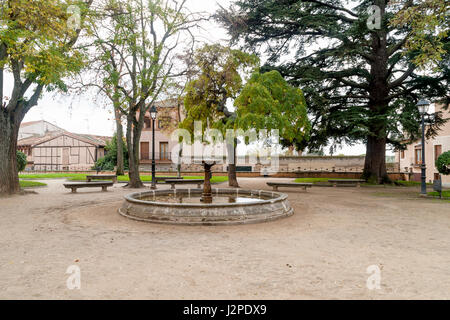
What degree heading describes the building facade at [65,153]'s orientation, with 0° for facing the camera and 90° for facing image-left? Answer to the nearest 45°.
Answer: approximately 0°

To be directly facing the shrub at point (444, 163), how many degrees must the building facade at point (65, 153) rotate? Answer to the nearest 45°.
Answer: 0° — it already faces it

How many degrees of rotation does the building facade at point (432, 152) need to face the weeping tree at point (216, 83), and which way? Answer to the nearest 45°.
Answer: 0° — it already faces it

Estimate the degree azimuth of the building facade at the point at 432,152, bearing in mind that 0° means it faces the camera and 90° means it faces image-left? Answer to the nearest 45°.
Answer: approximately 45°

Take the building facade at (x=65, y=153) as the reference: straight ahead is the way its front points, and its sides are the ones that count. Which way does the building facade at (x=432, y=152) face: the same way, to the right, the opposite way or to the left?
to the right

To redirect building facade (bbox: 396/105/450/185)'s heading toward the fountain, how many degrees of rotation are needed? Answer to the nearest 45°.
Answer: approximately 45° to its left
